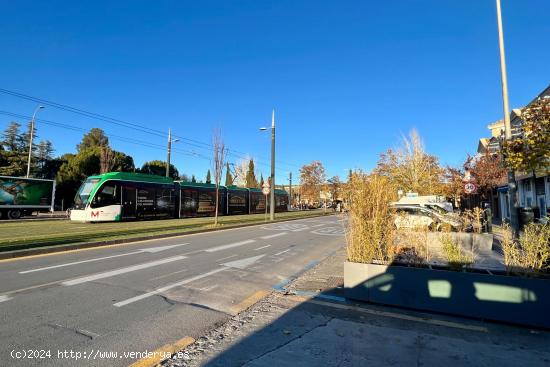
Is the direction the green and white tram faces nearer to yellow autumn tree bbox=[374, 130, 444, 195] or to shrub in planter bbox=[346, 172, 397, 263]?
the shrub in planter

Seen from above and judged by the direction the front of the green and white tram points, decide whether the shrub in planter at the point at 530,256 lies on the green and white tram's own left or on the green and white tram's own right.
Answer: on the green and white tram's own left

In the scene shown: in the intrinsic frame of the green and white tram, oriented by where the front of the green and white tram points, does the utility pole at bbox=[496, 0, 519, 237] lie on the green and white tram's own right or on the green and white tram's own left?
on the green and white tram's own left

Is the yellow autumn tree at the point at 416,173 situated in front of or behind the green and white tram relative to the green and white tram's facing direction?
behind

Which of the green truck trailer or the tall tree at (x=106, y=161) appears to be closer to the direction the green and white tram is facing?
the green truck trailer

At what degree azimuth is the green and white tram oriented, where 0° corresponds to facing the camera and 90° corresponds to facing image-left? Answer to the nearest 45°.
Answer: approximately 45°

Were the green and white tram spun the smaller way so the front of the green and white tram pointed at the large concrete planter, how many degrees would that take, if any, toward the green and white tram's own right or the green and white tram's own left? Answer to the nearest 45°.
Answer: approximately 45° to the green and white tram's own left

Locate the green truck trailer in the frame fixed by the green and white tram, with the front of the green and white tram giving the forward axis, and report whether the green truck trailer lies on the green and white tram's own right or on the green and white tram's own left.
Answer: on the green and white tram's own right

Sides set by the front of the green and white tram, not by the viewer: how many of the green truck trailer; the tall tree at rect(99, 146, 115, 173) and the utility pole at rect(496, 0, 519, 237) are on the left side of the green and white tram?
1

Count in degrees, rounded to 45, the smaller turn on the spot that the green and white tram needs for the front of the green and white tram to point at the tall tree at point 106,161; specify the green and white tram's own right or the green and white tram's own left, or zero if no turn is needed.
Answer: approximately 135° to the green and white tram's own right

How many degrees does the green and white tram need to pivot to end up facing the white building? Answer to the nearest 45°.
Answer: approximately 90° to its left
